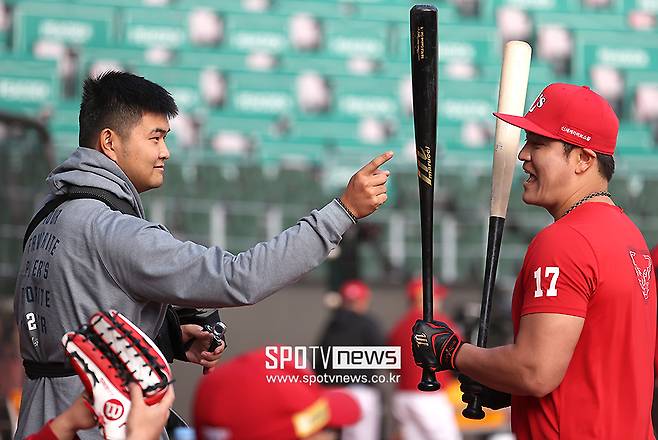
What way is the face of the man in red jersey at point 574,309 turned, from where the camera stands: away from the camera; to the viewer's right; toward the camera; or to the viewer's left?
to the viewer's left

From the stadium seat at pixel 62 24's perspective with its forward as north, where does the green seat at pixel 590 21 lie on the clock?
The green seat is roughly at 9 o'clock from the stadium seat.

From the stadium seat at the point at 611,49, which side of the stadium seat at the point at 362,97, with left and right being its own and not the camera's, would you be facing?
left

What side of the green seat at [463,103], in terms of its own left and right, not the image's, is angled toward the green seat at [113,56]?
right

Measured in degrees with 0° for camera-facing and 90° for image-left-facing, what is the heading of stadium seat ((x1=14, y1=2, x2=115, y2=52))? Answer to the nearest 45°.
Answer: approximately 0°

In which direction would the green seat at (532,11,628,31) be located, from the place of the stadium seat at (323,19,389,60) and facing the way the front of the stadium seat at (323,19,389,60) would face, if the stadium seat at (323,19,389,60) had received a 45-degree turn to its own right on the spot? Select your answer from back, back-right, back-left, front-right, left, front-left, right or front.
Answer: back-left

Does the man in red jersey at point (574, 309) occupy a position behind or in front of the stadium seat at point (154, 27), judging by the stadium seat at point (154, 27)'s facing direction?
in front

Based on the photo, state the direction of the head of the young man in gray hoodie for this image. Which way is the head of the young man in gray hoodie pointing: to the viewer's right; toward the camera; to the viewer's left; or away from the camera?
to the viewer's right

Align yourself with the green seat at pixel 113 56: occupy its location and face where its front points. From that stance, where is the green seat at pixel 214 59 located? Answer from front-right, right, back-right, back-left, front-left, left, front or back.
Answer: left

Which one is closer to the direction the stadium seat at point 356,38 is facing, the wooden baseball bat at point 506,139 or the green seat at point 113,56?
the wooden baseball bat

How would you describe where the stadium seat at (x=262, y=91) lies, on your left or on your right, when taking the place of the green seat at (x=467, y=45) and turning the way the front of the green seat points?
on your right

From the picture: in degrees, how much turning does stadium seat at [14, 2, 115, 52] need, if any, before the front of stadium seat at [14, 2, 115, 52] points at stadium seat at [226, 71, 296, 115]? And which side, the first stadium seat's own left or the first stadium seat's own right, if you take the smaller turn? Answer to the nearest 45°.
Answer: approximately 90° to the first stadium seat's own left
